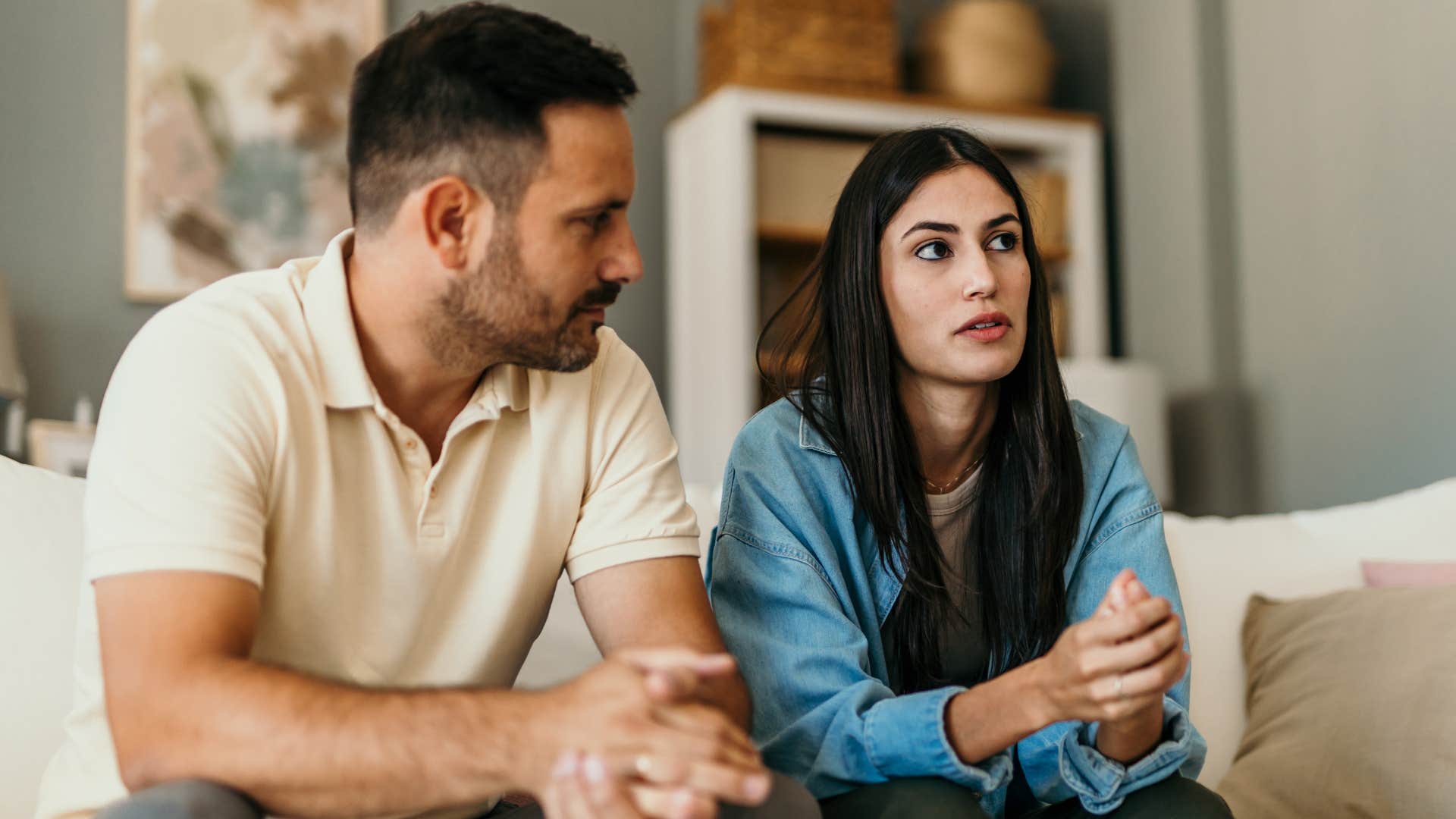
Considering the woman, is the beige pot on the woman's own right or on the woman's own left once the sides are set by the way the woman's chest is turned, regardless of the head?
on the woman's own left

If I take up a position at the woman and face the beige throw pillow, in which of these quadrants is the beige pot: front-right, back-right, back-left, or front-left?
front-left

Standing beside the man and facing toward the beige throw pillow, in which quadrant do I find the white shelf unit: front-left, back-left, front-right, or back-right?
front-left

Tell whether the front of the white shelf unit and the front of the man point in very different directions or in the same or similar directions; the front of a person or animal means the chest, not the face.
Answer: same or similar directions

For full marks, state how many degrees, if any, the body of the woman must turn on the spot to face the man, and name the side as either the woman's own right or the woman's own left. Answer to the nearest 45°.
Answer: approximately 90° to the woman's own right

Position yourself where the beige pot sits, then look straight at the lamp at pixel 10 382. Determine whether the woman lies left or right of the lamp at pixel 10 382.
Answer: left

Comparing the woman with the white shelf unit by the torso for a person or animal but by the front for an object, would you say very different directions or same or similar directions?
same or similar directions

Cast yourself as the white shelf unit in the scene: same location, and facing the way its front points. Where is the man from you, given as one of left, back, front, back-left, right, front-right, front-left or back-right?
front-right

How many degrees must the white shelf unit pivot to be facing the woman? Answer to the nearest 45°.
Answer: approximately 45° to its right

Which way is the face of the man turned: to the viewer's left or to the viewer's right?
to the viewer's right

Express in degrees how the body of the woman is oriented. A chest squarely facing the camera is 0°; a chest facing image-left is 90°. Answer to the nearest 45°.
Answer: approximately 315°

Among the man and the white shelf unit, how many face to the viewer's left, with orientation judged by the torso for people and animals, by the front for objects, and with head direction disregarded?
0

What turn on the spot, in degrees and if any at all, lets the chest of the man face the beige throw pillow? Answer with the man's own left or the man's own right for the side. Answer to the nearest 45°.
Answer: approximately 45° to the man's own left

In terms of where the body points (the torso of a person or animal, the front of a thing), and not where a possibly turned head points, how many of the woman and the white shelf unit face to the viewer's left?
0

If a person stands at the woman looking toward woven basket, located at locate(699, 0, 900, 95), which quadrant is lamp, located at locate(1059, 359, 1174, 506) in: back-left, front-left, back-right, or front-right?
front-right
